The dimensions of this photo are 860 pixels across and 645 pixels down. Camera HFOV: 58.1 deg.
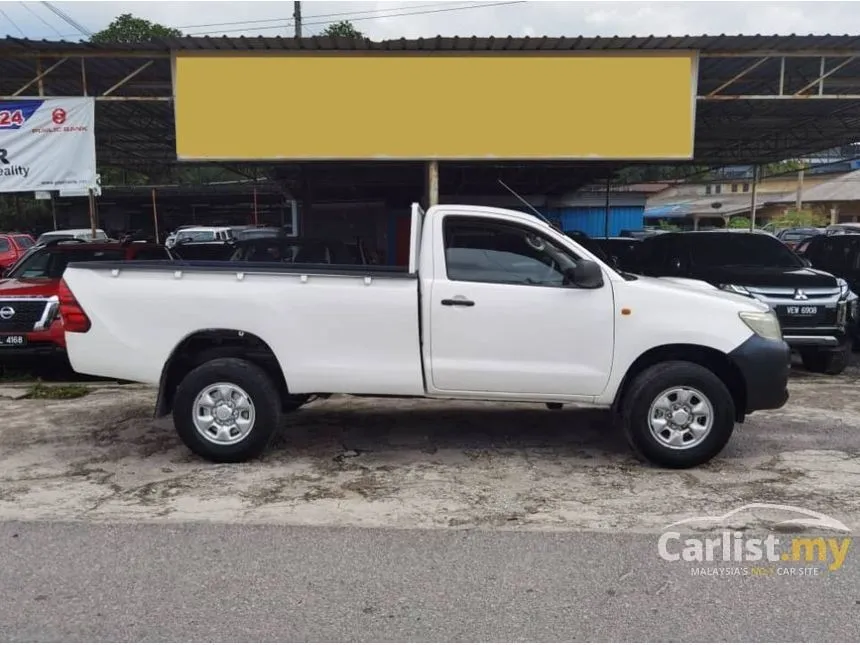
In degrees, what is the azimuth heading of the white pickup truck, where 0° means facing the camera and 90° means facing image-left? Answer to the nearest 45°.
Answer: approximately 270°

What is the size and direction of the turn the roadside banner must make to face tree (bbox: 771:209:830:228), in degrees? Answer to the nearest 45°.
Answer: approximately 135° to its left

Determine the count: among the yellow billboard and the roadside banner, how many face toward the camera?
2

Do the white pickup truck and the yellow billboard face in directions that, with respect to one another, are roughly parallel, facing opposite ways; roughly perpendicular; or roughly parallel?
roughly perpendicular

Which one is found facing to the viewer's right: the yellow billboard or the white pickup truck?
the white pickup truck

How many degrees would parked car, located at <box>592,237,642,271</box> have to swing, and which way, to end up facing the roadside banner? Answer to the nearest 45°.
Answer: approximately 90° to its right

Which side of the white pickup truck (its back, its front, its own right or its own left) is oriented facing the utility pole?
left

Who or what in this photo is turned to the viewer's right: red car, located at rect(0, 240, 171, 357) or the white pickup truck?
the white pickup truck

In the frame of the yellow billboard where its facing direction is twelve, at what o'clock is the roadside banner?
The roadside banner is roughly at 3 o'clock from the yellow billboard.

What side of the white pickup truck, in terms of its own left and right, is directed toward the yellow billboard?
left

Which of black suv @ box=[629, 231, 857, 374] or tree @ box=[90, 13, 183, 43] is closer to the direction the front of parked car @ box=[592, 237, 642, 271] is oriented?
the black suv

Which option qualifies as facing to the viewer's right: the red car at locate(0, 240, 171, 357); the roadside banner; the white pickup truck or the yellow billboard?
the white pickup truck
